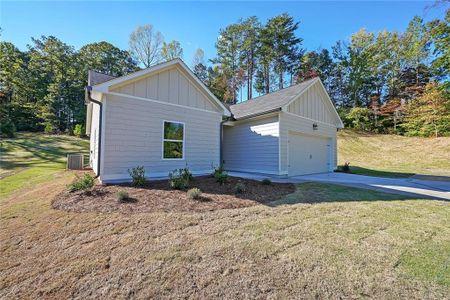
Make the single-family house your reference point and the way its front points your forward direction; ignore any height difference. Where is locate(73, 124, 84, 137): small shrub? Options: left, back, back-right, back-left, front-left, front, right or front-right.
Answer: back

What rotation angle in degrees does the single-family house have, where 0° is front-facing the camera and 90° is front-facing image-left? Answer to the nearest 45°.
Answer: approximately 315°

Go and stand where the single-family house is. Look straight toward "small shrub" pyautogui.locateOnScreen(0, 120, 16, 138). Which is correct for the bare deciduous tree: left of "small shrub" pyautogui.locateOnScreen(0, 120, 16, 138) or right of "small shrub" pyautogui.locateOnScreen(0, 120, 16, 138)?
right

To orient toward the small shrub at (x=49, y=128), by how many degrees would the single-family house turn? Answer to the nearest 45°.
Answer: approximately 180°

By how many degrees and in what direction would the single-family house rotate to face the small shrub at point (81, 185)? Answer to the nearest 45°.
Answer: approximately 90° to its right

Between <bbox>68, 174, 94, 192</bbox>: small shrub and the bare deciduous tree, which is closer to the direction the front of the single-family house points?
the small shrub

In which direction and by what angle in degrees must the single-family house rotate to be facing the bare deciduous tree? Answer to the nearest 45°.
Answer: approximately 180°

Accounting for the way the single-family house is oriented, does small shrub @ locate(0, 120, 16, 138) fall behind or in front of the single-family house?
behind
